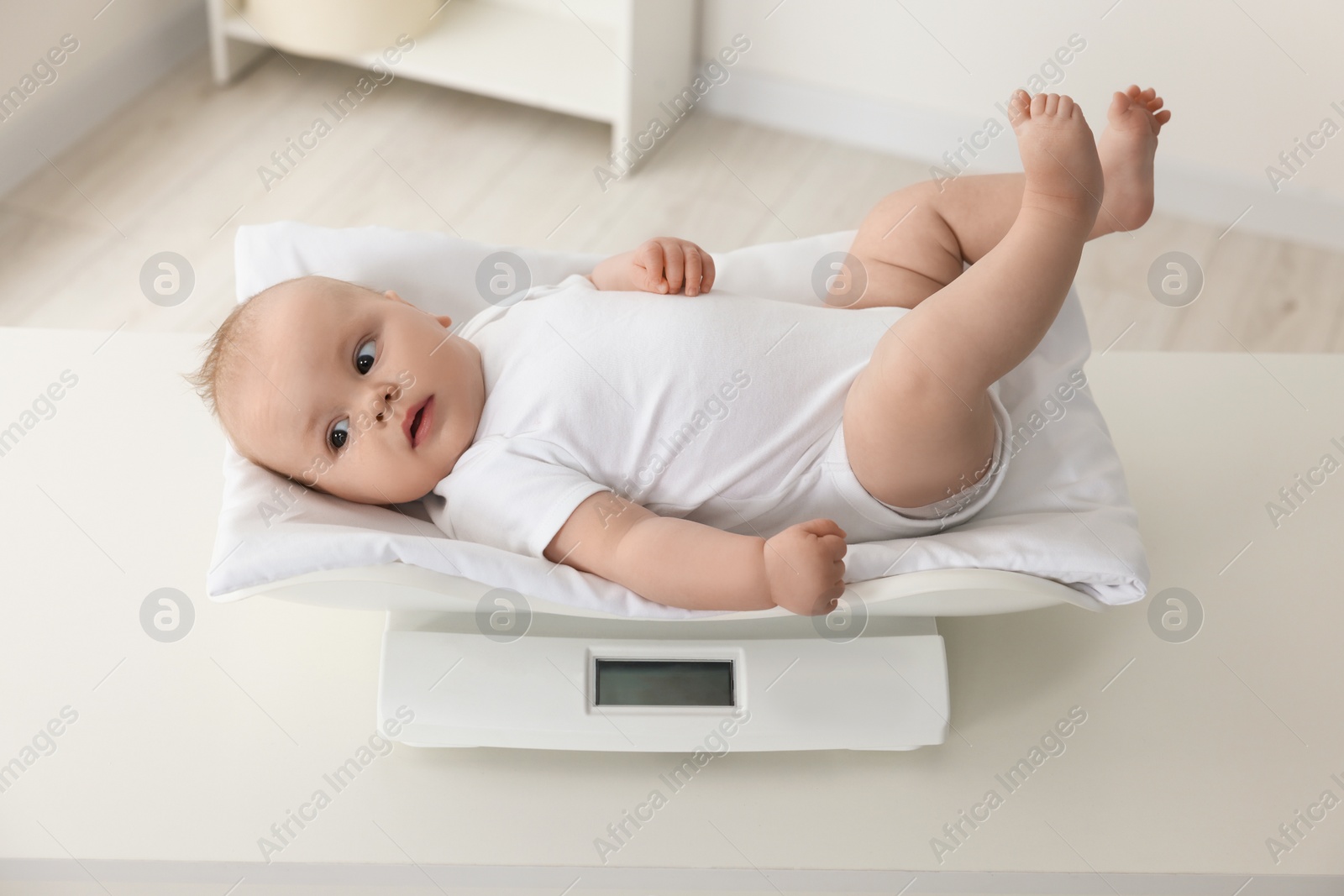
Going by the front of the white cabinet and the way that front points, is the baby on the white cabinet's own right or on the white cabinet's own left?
on the white cabinet's own left

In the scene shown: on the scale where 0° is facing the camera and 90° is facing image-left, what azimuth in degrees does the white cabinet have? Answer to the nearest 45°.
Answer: approximately 45°
